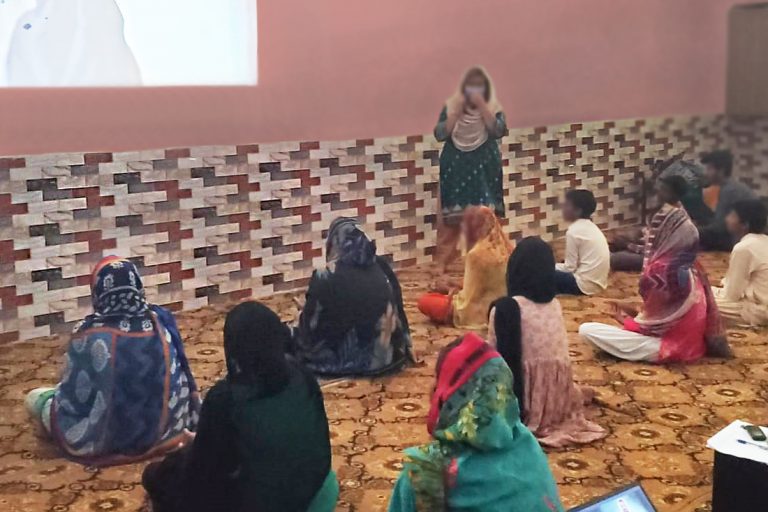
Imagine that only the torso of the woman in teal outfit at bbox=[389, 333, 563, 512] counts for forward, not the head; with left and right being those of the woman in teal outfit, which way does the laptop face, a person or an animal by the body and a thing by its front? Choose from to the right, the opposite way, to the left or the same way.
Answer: the opposite way

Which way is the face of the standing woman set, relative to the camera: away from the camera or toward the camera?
toward the camera

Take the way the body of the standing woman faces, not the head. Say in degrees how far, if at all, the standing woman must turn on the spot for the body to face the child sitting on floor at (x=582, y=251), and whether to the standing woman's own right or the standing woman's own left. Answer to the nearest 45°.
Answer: approximately 45° to the standing woman's own left

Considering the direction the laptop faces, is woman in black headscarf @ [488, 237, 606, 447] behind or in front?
behind

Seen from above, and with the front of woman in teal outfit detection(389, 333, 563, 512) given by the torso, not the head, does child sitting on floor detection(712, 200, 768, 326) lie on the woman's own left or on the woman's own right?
on the woman's own right

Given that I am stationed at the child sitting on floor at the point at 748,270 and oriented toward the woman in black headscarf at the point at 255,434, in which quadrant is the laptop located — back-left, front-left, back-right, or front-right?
front-left

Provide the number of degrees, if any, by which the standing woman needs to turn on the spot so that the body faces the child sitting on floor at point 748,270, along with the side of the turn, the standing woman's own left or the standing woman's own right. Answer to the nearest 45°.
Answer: approximately 45° to the standing woman's own left

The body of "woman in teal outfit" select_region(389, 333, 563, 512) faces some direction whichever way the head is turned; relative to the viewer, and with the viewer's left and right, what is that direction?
facing away from the viewer and to the left of the viewer

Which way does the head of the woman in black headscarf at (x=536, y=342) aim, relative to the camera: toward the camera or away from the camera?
away from the camera

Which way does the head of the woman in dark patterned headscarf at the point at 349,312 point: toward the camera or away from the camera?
away from the camera

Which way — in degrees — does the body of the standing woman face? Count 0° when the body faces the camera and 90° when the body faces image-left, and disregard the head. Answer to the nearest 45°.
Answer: approximately 0°

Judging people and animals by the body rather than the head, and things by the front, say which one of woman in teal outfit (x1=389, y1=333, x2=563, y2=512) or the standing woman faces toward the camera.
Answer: the standing woman

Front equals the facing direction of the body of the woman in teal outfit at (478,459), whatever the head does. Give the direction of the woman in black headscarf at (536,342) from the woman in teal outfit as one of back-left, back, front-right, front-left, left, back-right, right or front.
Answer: front-right

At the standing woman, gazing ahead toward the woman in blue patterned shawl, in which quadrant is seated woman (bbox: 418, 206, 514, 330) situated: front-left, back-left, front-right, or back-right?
front-left

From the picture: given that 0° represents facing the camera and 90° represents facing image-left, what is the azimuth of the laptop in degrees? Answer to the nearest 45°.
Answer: approximately 315°

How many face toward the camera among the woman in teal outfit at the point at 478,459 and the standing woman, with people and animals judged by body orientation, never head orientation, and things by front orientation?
1

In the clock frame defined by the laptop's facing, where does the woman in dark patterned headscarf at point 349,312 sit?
The woman in dark patterned headscarf is roughly at 6 o'clock from the laptop.
